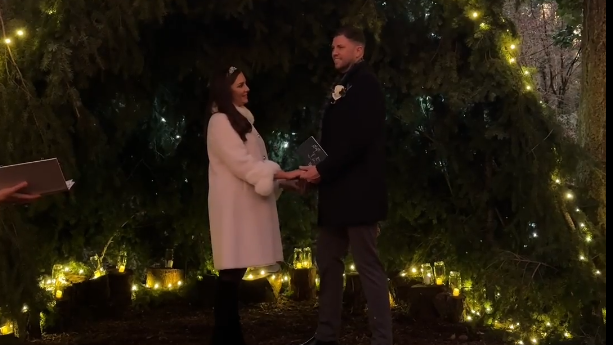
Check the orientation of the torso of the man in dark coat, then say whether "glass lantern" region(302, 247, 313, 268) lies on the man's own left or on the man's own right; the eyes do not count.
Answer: on the man's own right

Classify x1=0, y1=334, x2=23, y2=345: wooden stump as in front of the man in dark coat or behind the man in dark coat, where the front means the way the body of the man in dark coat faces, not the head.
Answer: in front

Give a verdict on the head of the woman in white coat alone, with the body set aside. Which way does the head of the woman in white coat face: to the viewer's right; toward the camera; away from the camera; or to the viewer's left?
to the viewer's right

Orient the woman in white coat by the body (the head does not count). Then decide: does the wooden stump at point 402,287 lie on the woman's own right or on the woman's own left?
on the woman's own left

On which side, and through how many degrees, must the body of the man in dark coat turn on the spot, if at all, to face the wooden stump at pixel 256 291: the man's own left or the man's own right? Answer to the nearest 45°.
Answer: approximately 90° to the man's own right

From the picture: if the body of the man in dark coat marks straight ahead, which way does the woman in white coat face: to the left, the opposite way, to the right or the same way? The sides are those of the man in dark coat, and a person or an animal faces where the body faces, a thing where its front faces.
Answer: the opposite way

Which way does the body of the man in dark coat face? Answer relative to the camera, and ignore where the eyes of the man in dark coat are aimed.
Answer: to the viewer's left

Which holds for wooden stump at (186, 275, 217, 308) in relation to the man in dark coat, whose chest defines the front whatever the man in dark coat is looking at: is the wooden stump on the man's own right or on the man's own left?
on the man's own right

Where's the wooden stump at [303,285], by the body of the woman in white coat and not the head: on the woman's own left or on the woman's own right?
on the woman's own left

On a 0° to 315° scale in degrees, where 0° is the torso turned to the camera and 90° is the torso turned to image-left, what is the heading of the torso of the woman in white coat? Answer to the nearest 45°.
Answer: approximately 270°

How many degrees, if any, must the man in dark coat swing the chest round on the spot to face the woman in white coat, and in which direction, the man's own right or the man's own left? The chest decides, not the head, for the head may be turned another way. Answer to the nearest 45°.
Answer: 0° — they already face them

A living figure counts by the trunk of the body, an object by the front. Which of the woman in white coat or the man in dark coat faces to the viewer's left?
the man in dark coat
